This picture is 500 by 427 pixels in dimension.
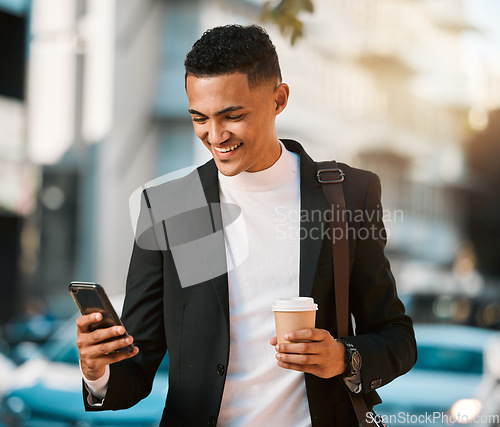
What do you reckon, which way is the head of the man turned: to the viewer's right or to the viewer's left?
to the viewer's left

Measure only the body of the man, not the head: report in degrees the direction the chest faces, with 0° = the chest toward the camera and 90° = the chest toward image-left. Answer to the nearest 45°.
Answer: approximately 0°

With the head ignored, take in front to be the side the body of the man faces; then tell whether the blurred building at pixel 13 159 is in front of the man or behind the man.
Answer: behind
